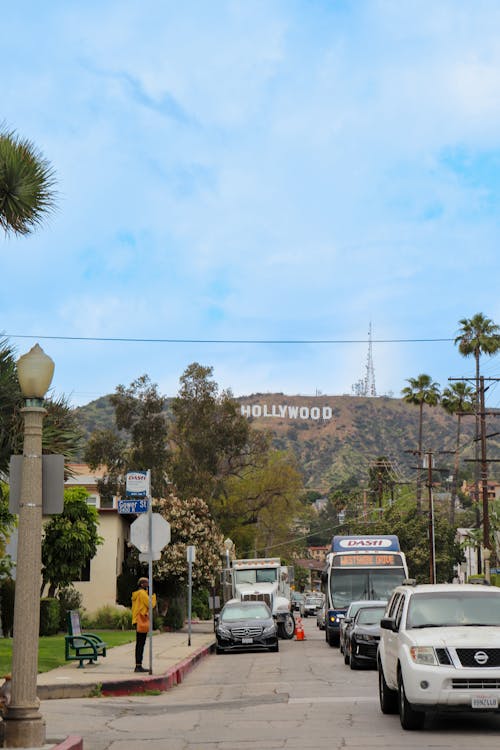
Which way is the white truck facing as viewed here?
toward the camera

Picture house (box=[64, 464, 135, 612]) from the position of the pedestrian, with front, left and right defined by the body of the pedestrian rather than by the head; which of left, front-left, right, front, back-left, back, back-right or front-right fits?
left

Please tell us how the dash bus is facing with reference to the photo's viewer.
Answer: facing the viewer

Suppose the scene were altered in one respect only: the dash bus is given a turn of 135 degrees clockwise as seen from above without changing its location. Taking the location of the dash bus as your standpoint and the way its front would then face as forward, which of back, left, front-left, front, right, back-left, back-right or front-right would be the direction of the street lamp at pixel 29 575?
back-left

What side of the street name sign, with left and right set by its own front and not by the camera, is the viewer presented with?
front

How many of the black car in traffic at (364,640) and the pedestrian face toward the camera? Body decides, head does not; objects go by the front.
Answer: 1

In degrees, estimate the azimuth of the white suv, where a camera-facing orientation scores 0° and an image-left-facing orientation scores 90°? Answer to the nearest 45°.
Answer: approximately 0°

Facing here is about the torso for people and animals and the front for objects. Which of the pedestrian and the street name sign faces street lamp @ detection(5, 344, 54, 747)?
the street name sign

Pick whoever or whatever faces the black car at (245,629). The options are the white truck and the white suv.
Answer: the white truck
